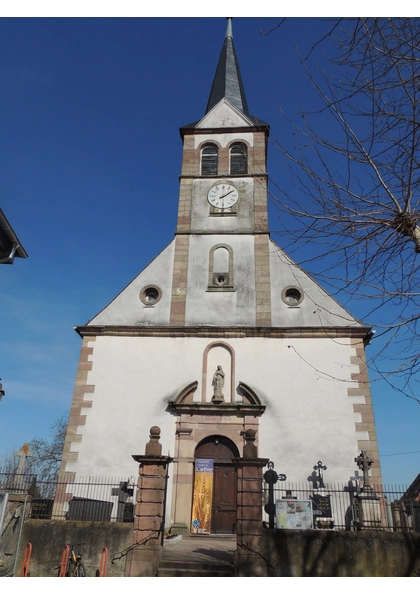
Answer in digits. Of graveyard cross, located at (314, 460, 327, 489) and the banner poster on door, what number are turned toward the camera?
2

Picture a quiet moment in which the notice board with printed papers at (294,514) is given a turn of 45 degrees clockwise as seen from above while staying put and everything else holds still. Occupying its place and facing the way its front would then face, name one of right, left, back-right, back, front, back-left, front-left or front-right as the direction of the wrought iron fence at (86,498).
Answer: front-right

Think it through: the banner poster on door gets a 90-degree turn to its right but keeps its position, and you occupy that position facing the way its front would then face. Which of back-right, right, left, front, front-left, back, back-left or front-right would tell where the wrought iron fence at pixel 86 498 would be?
front

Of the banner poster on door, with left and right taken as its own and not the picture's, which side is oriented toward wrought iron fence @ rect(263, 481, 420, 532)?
left

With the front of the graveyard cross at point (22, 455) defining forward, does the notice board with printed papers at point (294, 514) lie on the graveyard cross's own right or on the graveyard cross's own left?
on the graveyard cross's own left

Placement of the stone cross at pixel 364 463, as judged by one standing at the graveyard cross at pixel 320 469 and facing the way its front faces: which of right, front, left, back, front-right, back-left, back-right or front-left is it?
left

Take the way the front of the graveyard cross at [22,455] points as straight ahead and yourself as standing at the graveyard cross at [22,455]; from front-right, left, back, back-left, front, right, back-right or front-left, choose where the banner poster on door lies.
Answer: left

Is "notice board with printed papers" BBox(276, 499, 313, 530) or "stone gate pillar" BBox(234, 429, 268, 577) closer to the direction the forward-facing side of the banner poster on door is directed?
the stone gate pillar
